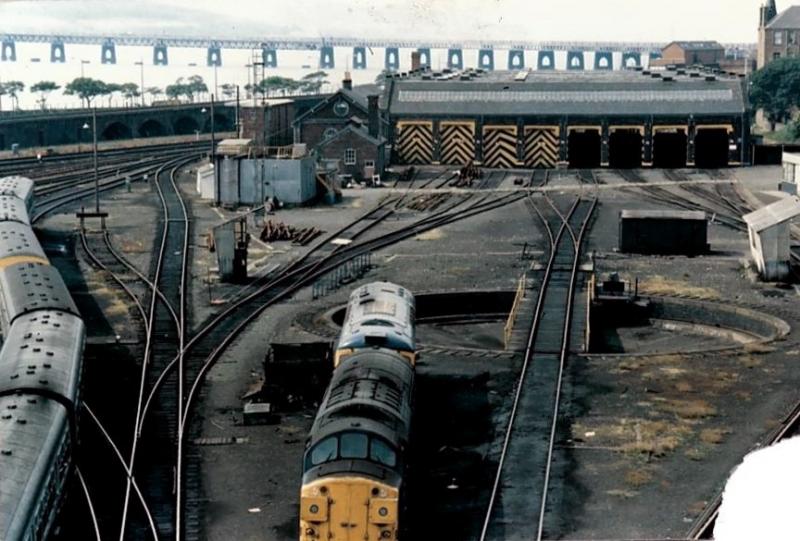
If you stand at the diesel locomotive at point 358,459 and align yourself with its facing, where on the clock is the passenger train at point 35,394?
the passenger train at point 35,394 is roughly at 4 o'clock from the diesel locomotive at point 358,459.

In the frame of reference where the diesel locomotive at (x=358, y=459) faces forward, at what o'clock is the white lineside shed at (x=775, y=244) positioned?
The white lineside shed is roughly at 7 o'clock from the diesel locomotive.

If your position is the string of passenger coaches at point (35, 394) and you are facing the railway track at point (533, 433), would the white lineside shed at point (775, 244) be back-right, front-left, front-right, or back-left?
front-left

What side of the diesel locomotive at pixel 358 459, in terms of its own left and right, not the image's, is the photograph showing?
front
